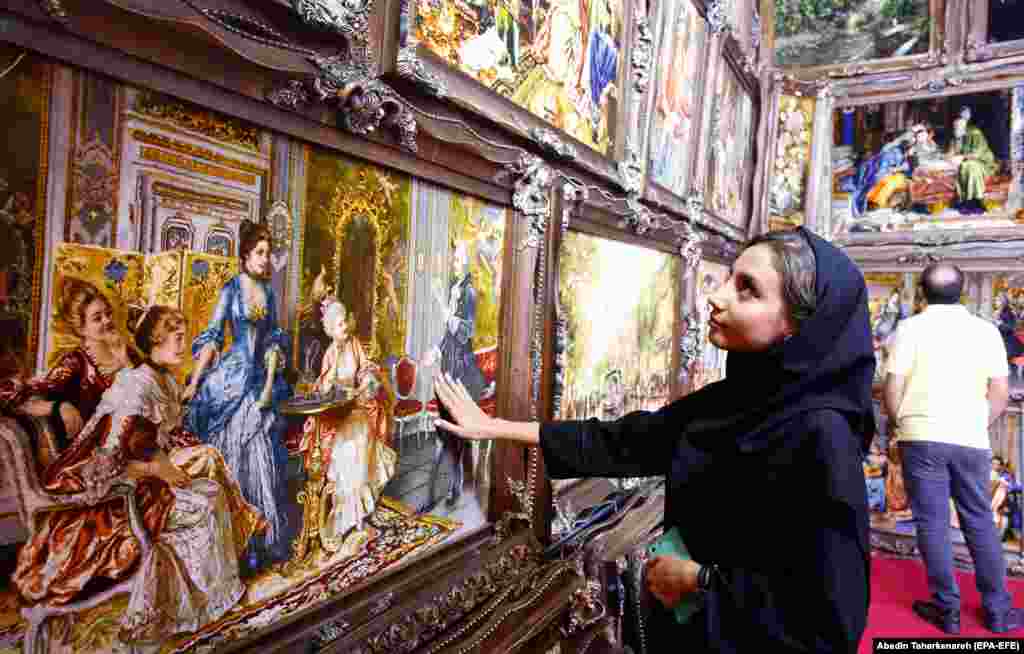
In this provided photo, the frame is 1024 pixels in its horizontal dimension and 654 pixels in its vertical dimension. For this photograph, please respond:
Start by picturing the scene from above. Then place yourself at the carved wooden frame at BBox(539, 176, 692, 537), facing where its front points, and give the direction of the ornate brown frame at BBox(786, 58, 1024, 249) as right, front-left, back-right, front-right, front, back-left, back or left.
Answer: left

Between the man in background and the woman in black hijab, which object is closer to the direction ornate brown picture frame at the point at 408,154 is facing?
the woman in black hijab

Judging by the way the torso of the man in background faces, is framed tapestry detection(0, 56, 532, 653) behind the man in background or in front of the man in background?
behind

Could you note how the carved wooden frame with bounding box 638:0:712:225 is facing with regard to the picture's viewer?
facing the viewer and to the right of the viewer

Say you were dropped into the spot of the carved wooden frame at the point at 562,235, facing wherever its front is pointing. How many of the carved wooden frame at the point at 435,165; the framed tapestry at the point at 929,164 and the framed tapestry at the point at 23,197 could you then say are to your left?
1

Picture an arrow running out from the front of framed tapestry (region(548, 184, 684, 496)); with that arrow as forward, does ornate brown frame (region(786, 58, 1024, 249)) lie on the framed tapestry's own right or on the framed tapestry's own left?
on the framed tapestry's own left

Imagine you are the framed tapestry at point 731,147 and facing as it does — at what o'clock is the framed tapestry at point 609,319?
the framed tapestry at point 609,319 is roughly at 2 o'clock from the framed tapestry at point 731,147.

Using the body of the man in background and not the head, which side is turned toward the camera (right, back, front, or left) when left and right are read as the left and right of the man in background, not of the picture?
back

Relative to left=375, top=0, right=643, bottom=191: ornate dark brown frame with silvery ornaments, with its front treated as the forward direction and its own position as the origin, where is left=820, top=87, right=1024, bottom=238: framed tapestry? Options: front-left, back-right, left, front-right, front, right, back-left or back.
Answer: left

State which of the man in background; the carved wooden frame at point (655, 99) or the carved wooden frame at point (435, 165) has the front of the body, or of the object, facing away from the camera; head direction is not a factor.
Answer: the man in background

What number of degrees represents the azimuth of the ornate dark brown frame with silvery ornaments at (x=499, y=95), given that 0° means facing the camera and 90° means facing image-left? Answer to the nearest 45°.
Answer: approximately 315°

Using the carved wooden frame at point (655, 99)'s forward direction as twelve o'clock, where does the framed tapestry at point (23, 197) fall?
The framed tapestry is roughly at 2 o'clock from the carved wooden frame.

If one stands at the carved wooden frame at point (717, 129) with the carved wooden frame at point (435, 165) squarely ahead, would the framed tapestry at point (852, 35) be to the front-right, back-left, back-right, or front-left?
back-left

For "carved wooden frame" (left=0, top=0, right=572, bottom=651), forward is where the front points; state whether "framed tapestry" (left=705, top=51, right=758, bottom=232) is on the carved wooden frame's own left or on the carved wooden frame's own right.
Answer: on the carved wooden frame's own left

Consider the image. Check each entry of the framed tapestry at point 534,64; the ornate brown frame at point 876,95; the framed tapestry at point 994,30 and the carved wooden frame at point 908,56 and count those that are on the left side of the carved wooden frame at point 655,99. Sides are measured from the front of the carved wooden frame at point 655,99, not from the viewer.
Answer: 3
